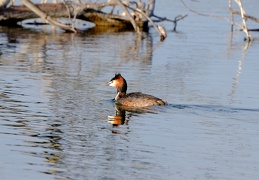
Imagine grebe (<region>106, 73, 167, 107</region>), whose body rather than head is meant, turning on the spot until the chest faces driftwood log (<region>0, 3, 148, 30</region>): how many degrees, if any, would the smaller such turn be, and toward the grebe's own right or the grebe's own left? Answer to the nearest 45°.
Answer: approximately 90° to the grebe's own right

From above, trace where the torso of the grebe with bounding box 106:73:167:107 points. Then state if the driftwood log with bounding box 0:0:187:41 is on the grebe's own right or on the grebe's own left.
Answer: on the grebe's own right

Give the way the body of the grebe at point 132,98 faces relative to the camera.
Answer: to the viewer's left
